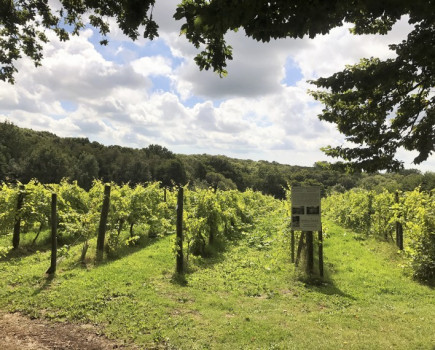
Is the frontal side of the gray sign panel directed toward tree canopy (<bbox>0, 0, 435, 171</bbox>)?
yes

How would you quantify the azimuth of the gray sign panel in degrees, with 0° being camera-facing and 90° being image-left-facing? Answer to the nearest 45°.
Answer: approximately 0°

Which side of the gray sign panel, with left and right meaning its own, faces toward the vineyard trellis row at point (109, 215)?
right

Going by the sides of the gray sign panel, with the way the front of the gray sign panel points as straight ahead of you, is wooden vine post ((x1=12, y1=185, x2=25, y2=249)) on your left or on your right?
on your right

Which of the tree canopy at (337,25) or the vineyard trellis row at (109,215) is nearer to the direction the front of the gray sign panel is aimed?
the tree canopy
